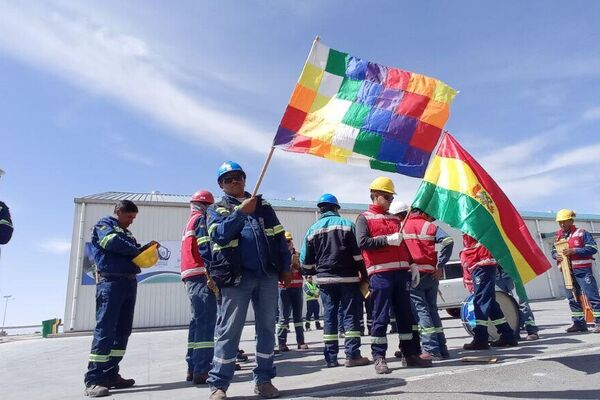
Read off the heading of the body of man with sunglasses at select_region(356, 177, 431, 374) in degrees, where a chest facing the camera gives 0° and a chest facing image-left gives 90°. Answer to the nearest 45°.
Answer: approximately 315°

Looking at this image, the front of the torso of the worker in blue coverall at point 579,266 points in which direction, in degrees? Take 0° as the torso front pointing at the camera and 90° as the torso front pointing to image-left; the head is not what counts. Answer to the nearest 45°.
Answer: approximately 45°

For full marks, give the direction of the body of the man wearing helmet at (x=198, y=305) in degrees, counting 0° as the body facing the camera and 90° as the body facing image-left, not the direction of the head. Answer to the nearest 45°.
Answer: approximately 225°

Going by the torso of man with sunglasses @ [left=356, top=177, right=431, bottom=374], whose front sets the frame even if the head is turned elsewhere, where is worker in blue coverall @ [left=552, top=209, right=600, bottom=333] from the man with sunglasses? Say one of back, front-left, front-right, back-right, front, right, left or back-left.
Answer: left

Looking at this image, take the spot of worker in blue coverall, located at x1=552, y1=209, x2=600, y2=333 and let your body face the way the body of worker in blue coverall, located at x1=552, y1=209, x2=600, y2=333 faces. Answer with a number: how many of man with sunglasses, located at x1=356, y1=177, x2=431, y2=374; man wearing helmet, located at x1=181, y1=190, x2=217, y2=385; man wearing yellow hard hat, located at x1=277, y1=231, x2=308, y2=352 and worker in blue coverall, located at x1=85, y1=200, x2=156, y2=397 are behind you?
0

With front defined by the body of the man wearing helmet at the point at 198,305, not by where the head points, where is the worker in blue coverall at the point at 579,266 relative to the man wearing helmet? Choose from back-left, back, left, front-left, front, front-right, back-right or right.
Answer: front-right

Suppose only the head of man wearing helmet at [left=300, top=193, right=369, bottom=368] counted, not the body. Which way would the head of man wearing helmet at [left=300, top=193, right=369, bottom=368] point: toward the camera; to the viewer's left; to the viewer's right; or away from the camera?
away from the camera

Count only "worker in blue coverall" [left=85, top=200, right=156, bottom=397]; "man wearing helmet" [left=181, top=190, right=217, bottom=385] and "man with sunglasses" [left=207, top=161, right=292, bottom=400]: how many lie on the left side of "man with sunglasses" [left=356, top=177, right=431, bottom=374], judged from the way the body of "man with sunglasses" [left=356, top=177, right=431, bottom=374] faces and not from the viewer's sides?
0

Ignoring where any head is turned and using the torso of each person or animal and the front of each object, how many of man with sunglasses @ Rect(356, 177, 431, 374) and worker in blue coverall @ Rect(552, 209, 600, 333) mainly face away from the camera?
0

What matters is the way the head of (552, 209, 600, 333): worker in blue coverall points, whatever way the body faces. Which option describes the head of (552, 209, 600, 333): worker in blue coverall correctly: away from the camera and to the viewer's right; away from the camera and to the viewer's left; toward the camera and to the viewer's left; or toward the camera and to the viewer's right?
toward the camera and to the viewer's left

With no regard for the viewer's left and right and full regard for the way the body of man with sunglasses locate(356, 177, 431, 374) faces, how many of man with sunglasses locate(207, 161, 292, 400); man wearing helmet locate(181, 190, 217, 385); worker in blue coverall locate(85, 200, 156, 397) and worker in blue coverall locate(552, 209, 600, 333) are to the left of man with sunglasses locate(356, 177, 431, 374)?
1

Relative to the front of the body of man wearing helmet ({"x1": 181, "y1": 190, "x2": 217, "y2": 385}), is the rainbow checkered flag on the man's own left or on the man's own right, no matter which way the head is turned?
on the man's own right
